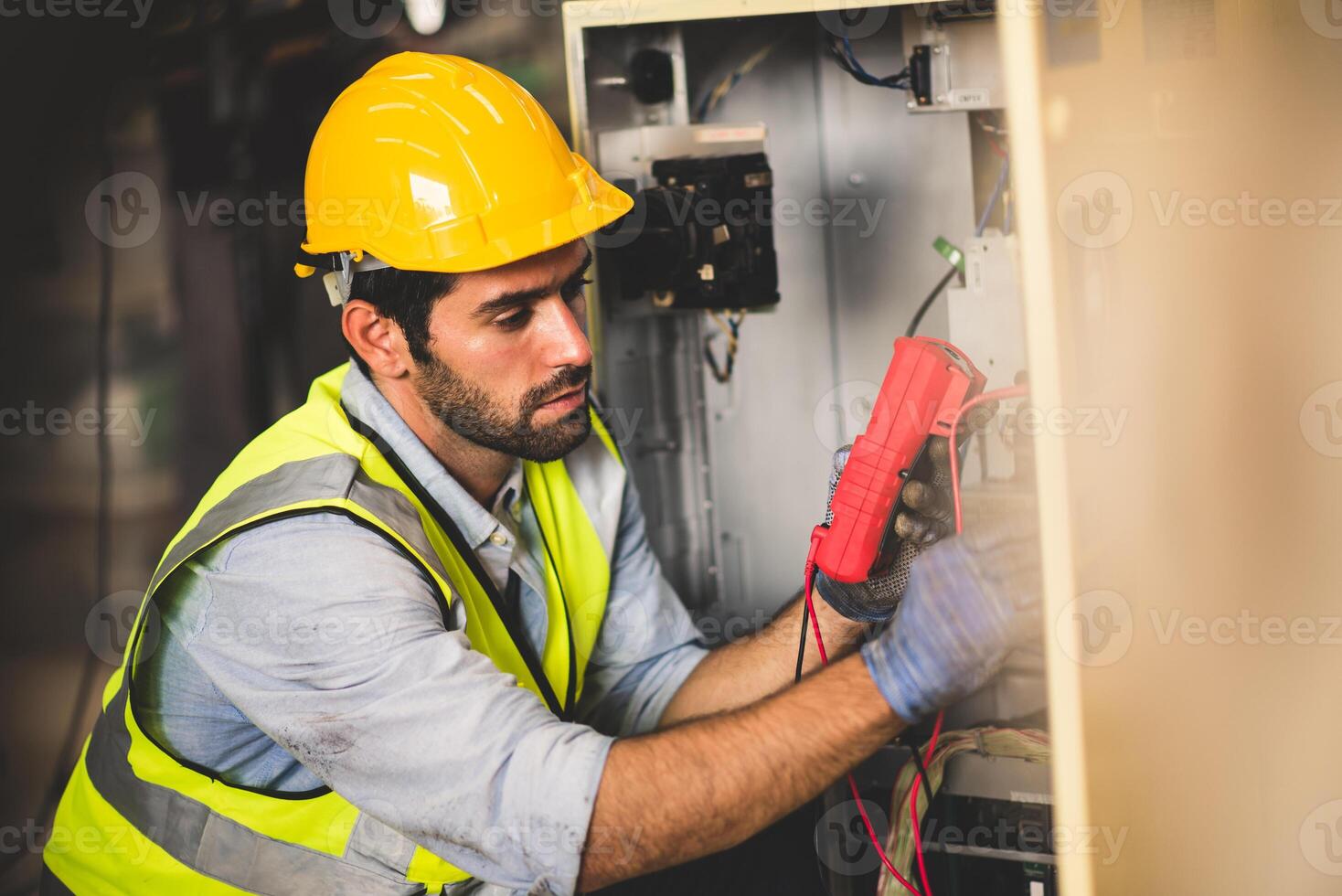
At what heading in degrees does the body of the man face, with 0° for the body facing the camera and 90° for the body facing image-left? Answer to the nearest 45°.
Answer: approximately 315°
